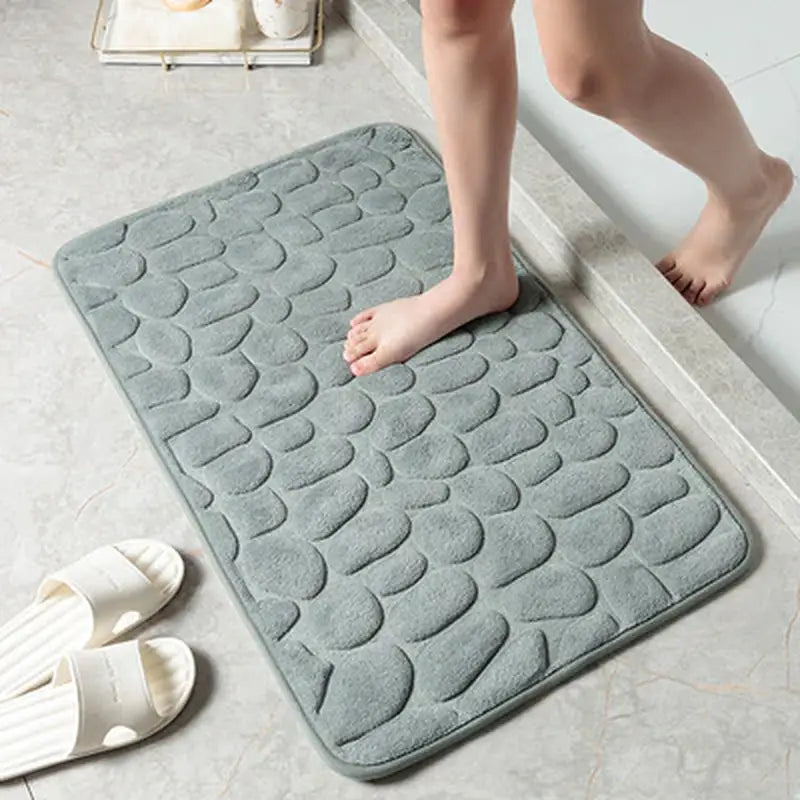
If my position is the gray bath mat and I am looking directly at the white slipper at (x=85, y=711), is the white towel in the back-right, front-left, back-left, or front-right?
back-right

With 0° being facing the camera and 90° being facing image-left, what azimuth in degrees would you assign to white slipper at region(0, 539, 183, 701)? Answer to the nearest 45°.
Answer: approximately 225°

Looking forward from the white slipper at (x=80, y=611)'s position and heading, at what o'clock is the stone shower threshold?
The stone shower threshold is roughly at 1 o'clock from the white slipper.
